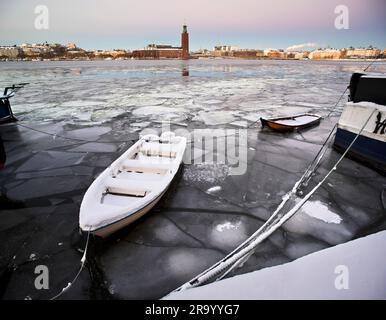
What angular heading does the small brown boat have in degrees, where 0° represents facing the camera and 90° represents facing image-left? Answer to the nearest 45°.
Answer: approximately 90°

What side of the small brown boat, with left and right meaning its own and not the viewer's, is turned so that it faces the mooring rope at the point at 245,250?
left

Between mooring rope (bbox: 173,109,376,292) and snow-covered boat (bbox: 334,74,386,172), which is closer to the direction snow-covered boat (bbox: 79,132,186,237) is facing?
the mooring rope

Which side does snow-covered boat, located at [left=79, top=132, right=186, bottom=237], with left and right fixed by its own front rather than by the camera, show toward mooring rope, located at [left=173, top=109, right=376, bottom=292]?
left

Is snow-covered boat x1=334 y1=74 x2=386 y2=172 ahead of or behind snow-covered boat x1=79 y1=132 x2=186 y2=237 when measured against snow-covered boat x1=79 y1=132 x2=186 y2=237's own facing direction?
behind

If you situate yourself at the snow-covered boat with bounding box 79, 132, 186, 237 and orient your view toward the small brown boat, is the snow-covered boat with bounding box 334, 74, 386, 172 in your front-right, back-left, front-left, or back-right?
front-right

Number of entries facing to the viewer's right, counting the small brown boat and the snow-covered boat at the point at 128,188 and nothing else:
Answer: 0
